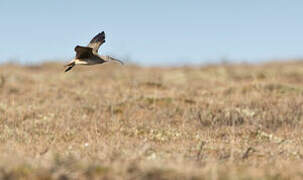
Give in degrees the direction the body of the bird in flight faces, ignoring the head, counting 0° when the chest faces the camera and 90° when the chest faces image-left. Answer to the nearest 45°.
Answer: approximately 270°
